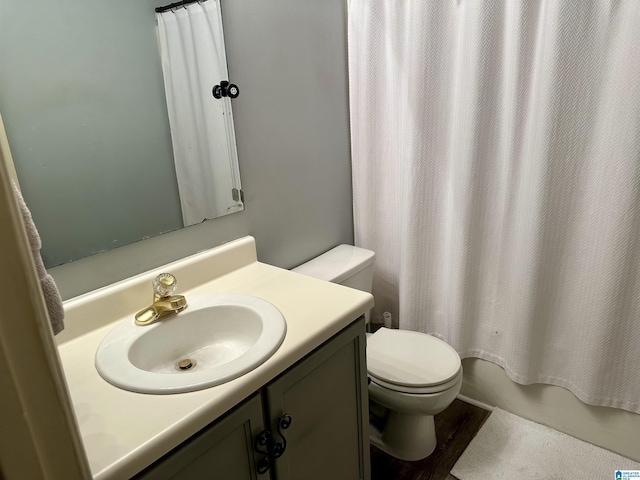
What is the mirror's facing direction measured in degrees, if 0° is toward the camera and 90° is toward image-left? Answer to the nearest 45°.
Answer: approximately 315°

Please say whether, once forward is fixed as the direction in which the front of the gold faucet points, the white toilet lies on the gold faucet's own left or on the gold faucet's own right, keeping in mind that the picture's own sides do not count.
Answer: on the gold faucet's own left

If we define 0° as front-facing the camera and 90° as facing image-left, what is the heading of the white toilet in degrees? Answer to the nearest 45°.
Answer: approximately 315°
